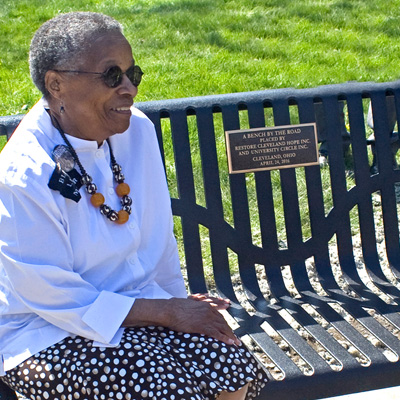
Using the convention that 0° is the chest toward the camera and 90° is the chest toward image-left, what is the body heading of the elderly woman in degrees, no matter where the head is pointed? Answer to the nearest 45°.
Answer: approximately 315°
